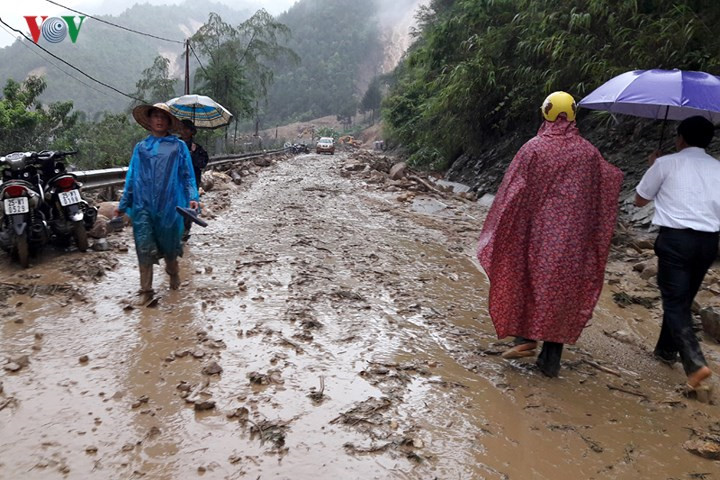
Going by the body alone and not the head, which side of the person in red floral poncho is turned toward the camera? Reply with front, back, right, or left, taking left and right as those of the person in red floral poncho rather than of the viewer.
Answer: back

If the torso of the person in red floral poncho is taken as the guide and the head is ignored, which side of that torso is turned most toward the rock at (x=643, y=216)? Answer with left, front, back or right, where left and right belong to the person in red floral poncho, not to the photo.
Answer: front

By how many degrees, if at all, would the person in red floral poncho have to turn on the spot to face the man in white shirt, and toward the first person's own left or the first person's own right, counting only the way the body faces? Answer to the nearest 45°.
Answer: approximately 90° to the first person's own right

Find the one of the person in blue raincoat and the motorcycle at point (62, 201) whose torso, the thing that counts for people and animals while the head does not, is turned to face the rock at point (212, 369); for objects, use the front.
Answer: the person in blue raincoat

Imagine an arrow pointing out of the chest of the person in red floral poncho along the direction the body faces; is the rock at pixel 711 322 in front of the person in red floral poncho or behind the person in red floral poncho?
in front

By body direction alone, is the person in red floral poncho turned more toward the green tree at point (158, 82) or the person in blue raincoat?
the green tree

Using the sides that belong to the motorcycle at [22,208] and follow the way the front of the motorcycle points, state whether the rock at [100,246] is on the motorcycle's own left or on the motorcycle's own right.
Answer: on the motorcycle's own right

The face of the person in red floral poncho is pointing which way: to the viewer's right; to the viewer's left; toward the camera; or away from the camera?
away from the camera

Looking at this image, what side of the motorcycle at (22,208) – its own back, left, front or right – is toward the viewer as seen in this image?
back

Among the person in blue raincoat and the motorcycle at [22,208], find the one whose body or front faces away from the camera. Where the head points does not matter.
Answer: the motorcycle

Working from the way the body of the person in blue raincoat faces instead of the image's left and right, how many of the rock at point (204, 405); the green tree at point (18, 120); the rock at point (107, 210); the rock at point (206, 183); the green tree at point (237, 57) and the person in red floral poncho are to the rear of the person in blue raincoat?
4

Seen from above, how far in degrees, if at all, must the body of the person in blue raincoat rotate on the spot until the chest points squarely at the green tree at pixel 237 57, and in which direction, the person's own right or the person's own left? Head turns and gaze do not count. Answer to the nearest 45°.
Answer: approximately 180°

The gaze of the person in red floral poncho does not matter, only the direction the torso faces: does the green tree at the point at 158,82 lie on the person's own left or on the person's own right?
on the person's own left

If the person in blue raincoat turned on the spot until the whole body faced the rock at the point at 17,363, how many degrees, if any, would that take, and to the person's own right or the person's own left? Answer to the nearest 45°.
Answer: approximately 45° to the person's own right

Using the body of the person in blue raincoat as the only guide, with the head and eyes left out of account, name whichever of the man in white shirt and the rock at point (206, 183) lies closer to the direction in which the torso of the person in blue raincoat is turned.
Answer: the man in white shirt

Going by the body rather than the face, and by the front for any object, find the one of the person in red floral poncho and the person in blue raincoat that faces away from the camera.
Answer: the person in red floral poncho

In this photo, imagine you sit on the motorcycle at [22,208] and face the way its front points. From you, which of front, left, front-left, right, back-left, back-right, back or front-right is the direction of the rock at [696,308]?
back-right
